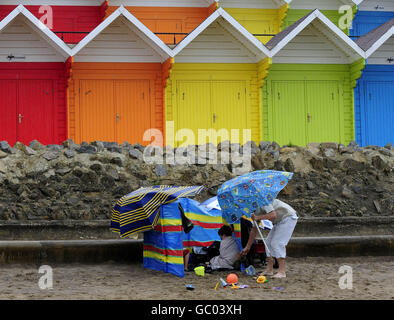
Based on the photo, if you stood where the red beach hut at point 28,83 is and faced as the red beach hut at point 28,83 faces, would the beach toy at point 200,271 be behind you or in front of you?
in front

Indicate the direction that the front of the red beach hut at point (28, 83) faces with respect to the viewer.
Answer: facing the viewer

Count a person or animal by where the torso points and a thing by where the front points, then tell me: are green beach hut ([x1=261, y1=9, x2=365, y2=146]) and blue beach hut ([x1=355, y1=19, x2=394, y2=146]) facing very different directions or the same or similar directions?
same or similar directions

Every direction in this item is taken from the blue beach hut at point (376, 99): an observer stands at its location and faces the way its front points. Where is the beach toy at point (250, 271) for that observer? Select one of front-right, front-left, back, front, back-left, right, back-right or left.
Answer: front

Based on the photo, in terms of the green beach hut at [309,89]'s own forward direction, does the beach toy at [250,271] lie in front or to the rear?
in front

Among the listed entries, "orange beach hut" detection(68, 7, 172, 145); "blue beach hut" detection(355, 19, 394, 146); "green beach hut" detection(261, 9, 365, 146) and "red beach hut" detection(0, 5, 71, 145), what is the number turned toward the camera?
4

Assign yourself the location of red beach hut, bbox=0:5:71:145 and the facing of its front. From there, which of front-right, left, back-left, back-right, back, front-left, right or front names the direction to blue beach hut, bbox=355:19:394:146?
left

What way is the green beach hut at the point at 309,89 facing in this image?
toward the camera

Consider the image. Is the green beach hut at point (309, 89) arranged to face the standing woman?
yes

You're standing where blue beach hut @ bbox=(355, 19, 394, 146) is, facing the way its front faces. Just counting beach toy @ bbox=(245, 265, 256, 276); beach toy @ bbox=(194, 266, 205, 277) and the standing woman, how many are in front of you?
3

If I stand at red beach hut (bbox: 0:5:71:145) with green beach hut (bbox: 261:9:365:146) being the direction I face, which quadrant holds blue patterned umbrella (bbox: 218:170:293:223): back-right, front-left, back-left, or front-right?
front-right

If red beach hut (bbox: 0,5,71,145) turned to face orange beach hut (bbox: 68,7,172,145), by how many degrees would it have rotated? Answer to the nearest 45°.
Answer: approximately 90° to its left
